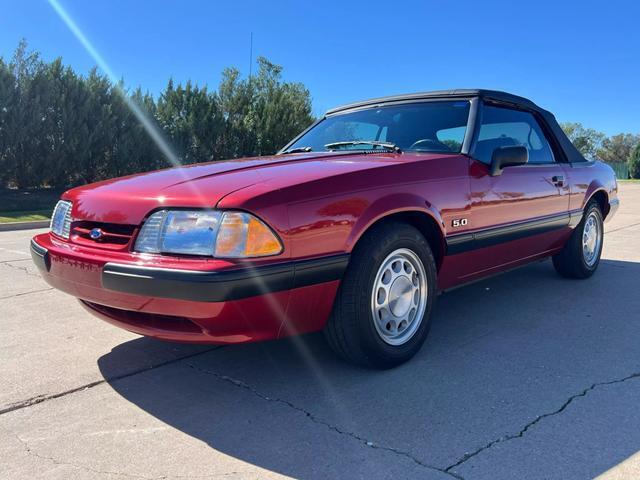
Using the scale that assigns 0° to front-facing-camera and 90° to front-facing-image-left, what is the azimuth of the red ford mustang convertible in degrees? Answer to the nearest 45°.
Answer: approximately 45°
